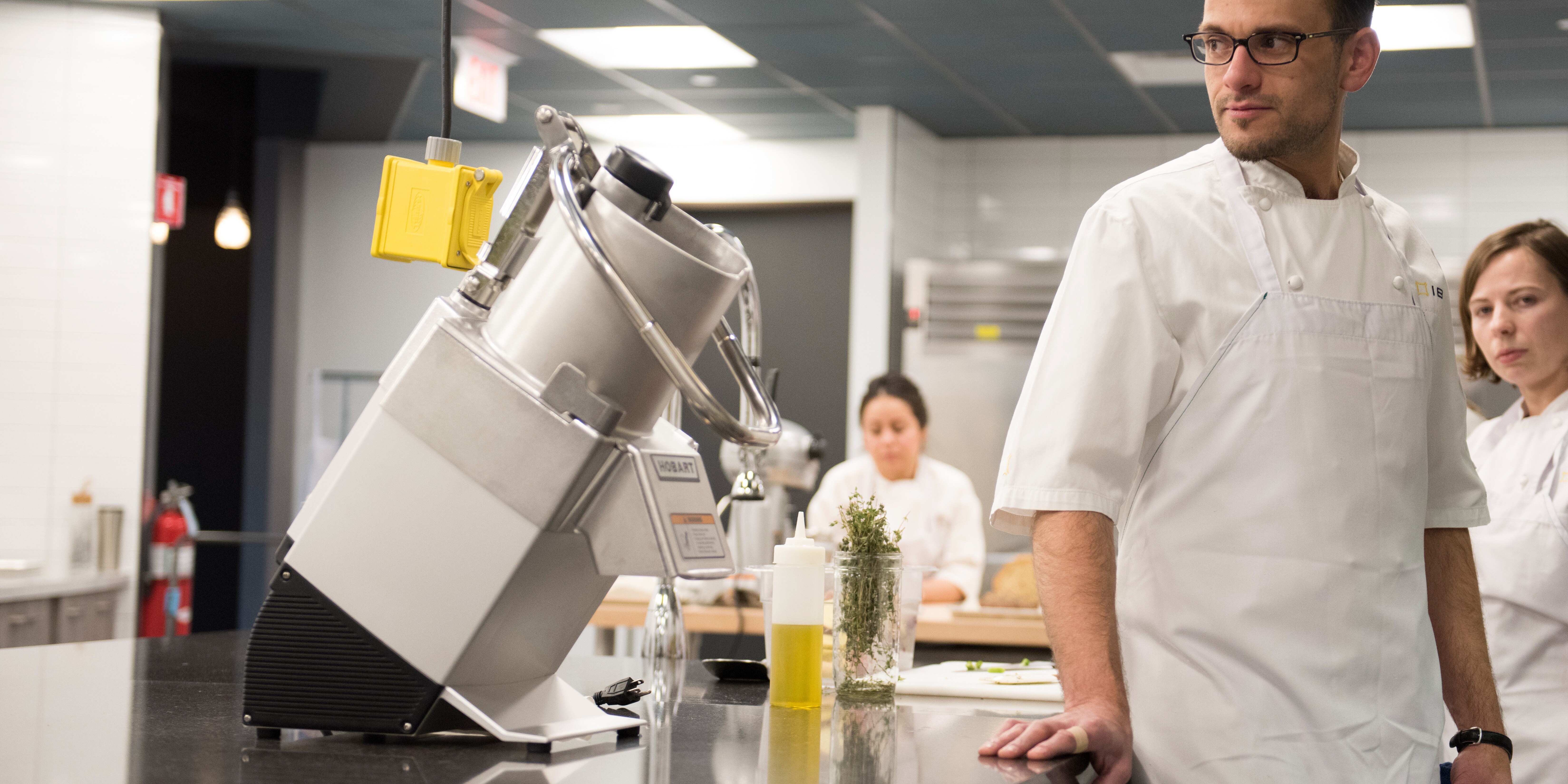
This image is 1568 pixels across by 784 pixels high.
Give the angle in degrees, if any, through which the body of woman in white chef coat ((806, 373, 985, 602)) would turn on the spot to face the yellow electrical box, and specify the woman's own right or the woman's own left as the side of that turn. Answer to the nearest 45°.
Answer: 0° — they already face it

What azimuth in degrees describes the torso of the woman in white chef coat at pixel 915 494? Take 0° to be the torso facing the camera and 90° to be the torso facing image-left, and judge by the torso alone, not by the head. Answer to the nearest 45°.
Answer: approximately 0°

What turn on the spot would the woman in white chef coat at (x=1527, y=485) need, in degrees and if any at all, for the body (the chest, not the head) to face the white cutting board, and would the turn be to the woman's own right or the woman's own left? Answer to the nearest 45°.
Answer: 0° — they already face it

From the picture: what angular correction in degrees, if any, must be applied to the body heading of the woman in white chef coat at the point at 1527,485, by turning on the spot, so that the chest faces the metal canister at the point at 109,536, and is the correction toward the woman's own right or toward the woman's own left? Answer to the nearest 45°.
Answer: approximately 45° to the woman's own right

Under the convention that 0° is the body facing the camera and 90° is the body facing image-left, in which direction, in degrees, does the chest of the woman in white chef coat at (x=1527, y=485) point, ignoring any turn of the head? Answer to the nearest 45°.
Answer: approximately 45°
